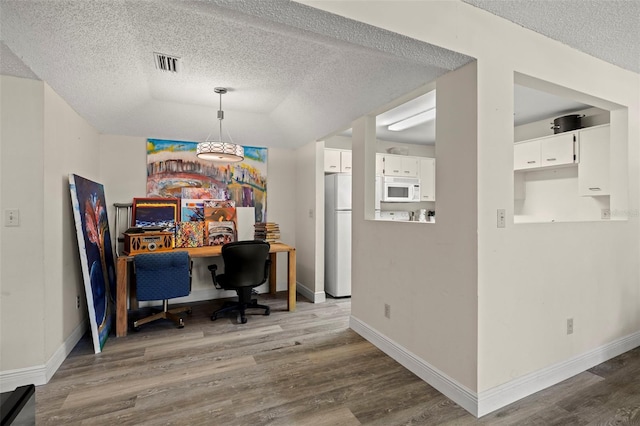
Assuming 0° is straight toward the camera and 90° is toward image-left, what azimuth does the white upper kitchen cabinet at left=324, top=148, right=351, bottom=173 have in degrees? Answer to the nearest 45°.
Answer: approximately 0°

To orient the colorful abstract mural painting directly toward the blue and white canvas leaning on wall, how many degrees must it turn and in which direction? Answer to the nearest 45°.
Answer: approximately 45° to its right

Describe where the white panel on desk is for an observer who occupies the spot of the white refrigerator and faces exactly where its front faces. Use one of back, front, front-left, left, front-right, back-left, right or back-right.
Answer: back-right

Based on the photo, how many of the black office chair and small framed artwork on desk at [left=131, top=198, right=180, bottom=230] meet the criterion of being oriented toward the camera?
1

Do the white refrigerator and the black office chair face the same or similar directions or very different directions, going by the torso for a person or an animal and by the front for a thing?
very different directions

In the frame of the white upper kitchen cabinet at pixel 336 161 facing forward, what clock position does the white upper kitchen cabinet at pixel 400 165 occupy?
the white upper kitchen cabinet at pixel 400 165 is roughly at 8 o'clock from the white upper kitchen cabinet at pixel 336 161.

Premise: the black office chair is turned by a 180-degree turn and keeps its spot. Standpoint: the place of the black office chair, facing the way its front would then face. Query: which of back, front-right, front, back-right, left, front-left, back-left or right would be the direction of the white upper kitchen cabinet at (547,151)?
front-left

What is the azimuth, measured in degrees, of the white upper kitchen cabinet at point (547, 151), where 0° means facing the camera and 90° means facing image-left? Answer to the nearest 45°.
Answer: approximately 45°

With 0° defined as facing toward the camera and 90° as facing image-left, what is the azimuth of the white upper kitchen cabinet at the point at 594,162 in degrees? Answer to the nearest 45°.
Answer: approximately 45°

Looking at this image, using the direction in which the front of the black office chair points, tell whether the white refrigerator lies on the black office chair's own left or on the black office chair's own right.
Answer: on the black office chair's own right

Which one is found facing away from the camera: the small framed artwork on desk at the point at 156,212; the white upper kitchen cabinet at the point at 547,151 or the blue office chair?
the blue office chair

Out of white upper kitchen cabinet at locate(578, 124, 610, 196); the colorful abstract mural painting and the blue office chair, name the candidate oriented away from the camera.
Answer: the blue office chair
